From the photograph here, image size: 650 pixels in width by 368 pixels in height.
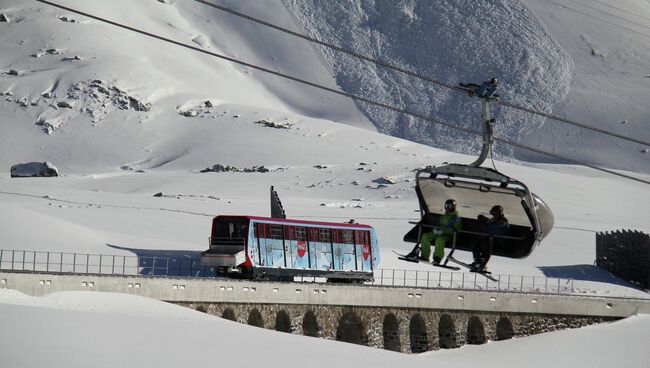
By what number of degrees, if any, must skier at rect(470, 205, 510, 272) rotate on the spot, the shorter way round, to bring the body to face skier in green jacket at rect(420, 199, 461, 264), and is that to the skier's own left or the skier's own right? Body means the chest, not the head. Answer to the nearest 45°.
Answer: approximately 45° to the skier's own right

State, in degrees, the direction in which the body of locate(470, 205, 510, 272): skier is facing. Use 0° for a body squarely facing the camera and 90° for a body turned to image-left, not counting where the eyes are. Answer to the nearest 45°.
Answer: approximately 45°

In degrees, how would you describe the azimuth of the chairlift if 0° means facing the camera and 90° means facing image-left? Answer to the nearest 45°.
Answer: approximately 45°

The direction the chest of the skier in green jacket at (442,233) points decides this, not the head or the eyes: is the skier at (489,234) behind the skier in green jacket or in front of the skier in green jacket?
behind
